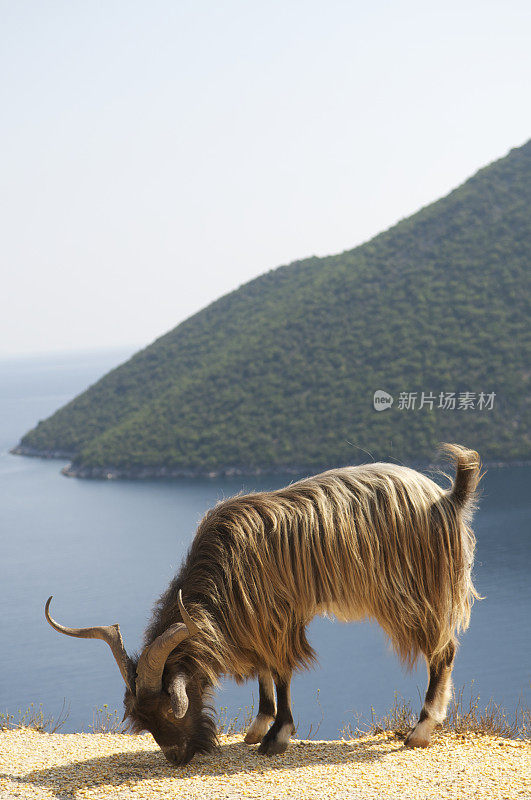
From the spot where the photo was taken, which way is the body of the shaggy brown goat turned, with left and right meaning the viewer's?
facing to the left of the viewer
